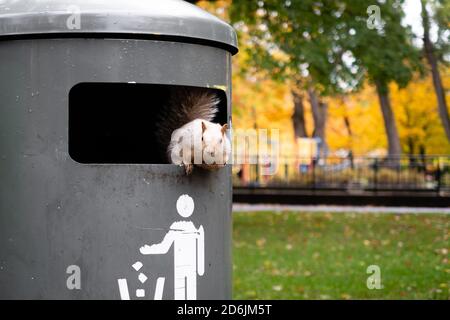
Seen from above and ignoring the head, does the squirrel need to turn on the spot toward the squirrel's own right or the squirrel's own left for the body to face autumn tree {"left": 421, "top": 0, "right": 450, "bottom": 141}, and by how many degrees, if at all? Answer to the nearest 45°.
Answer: approximately 90° to the squirrel's own left

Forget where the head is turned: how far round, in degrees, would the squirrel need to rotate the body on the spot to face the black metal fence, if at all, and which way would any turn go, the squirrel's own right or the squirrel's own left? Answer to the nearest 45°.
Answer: approximately 135° to the squirrel's own left

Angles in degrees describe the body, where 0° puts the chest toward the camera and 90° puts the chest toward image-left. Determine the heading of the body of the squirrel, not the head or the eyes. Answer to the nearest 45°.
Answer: approximately 315°
